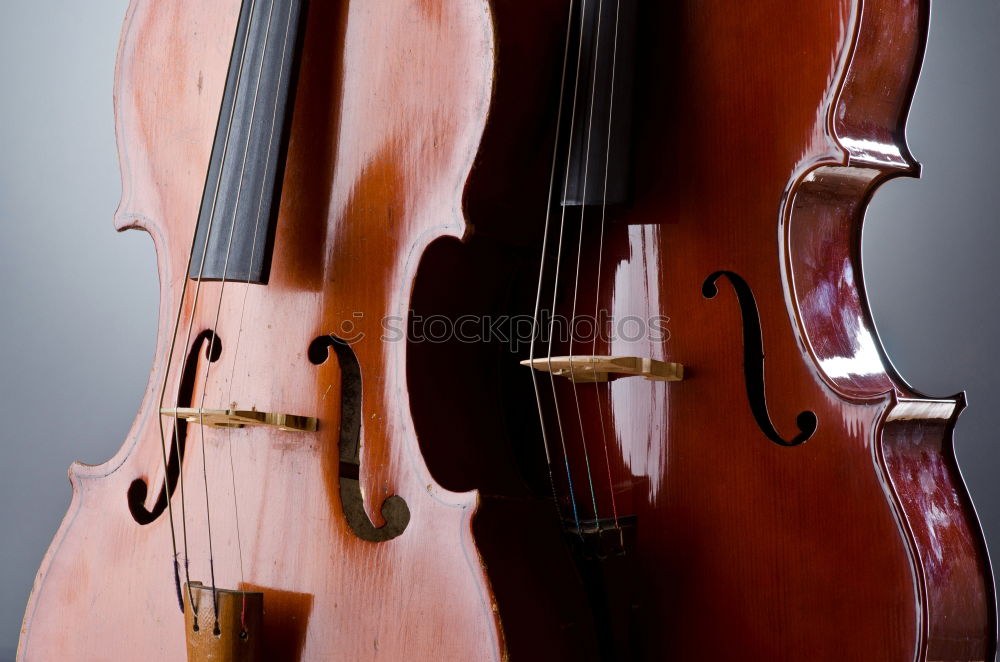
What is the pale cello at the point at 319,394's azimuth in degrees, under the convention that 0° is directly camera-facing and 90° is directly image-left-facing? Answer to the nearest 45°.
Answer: approximately 45°

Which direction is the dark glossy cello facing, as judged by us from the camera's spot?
facing the viewer and to the left of the viewer

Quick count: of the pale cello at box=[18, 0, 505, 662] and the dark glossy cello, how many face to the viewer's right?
0

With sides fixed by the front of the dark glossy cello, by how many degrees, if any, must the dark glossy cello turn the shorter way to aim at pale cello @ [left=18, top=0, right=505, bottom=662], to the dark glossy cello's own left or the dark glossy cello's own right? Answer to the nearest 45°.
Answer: approximately 45° to the dark glossy cello's own right
